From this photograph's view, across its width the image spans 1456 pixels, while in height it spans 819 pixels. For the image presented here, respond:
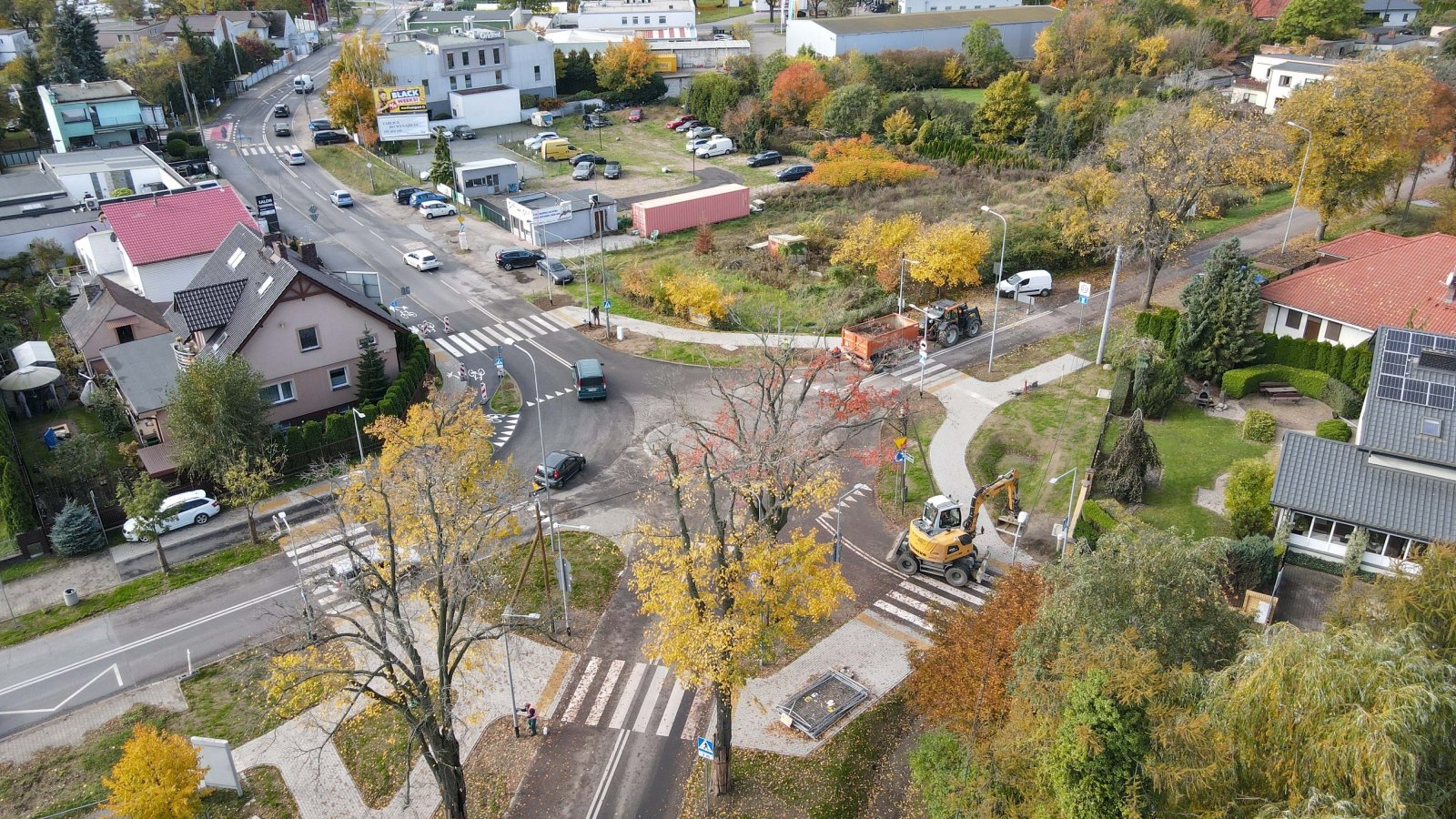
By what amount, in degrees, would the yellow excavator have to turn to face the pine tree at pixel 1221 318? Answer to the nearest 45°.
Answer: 0° — it already faces it

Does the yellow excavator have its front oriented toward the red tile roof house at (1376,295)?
yes

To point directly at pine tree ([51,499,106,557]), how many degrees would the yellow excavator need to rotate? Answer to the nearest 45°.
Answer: approximately 135° to its left

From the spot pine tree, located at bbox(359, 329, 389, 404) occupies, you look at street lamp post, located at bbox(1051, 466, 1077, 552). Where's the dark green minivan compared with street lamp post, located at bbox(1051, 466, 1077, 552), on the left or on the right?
left

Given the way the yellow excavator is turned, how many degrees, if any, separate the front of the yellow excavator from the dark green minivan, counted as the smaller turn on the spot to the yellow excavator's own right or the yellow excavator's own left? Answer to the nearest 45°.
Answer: approximately 90° to the yellow excavator's own left

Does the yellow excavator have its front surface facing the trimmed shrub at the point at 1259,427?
yes

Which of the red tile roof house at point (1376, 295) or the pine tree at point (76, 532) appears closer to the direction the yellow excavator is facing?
the red tile roof house

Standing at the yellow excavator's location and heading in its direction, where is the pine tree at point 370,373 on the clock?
The pine tree is roughly at 8 o'clock from the yellow excavator.

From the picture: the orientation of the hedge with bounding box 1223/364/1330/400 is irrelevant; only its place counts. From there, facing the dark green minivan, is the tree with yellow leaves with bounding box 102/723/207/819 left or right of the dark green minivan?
left

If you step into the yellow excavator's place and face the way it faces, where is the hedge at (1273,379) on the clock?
The hedge is roughly at 12 o'clock from the yellow excavator.

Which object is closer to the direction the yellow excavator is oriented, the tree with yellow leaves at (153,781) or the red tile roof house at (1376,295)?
the red tile roof house

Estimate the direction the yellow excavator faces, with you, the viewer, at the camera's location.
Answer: facing away from the viewer and to the right of the viewer
